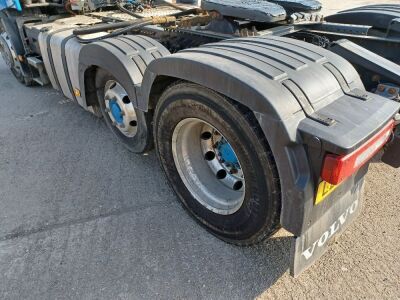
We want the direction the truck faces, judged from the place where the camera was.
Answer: facing away from the viewer and to the left of the viewer
